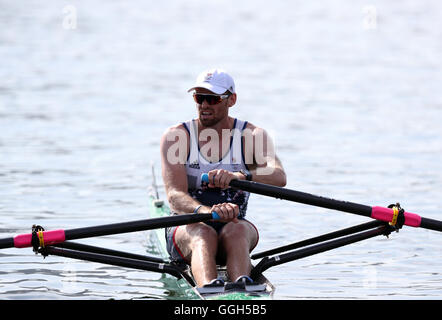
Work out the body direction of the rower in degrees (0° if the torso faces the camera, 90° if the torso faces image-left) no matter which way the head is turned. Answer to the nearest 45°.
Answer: approximately 0°
